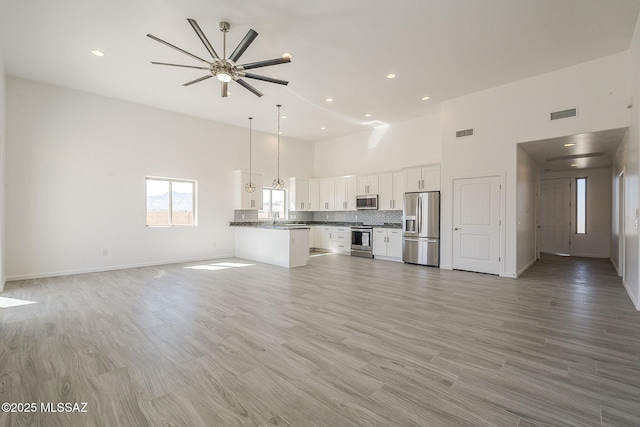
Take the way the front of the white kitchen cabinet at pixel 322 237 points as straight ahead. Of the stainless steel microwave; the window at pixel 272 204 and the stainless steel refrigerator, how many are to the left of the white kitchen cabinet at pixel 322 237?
2

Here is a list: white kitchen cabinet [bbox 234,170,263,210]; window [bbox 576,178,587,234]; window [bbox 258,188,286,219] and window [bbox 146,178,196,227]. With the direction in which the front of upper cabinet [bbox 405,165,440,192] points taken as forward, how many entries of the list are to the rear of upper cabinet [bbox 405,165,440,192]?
1

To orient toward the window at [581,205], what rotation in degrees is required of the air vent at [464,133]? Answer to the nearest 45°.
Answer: approximately 180°

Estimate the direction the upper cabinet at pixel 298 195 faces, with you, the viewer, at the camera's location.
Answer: facing the viewer and to the right of the viewer

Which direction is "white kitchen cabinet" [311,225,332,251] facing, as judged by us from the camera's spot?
facing the viewer and to the left of the viewer

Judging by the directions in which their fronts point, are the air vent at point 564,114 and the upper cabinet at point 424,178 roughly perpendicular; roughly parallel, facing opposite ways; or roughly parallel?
roughly parallel

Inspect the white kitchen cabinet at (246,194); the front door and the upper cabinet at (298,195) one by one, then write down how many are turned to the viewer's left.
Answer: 0

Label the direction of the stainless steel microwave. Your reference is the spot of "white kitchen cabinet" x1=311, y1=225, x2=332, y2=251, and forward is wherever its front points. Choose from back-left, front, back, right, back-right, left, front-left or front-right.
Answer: left

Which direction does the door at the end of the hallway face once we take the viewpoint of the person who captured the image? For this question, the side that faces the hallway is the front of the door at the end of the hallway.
facing the viewer

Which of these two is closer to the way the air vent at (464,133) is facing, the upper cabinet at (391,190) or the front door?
the upper cabinet

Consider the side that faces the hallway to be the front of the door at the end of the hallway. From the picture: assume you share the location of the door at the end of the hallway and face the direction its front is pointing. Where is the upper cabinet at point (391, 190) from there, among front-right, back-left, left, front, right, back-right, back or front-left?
front-right

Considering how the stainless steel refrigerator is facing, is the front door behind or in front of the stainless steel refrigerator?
behind
